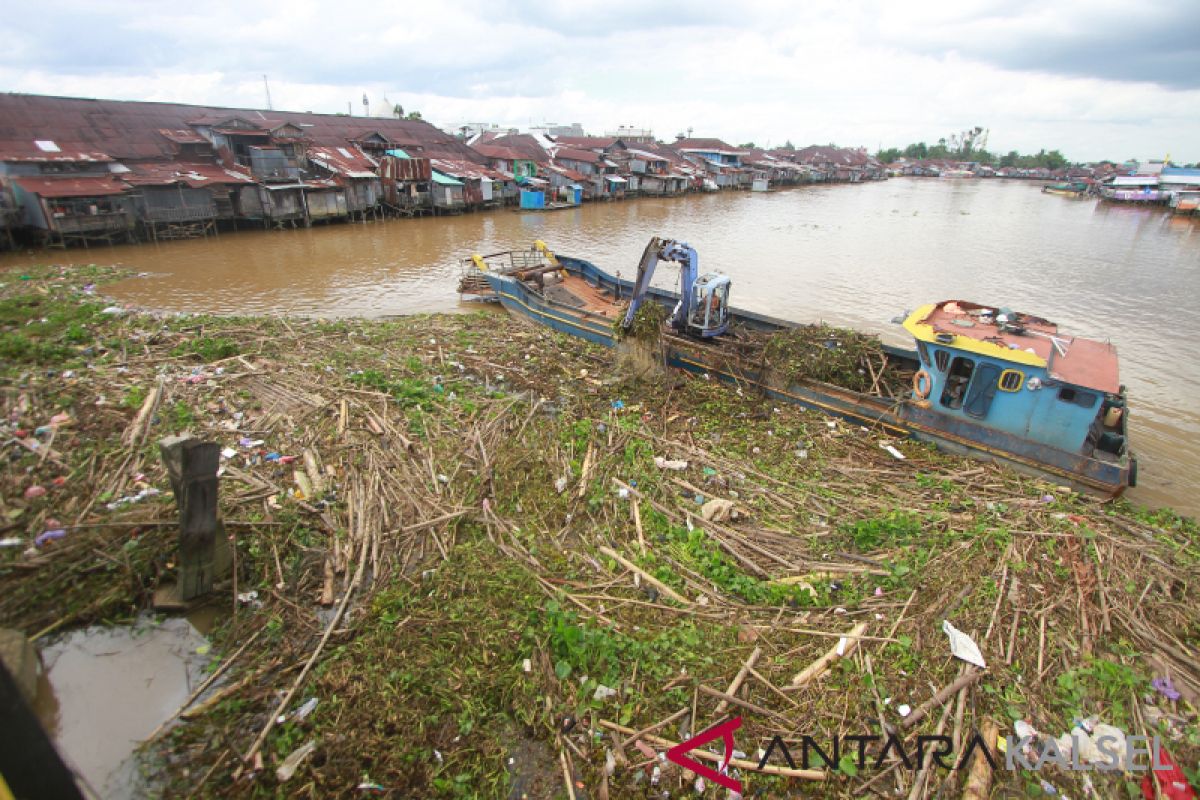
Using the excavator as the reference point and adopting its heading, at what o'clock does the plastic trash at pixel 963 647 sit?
The plastic trash is roughly at 10 o'clock from the excavator.

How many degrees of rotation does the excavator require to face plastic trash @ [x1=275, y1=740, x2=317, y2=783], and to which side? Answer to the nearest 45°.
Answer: approximately 45° to its left

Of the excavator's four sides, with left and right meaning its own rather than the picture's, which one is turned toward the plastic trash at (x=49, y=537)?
front

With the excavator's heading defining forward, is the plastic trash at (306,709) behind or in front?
in front

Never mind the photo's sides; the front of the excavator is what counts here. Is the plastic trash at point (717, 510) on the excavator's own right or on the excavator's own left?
on the excavator's own left

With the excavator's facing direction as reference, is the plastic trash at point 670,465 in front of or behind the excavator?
in front

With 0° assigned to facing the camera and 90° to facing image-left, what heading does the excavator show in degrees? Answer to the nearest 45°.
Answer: approximately 45°
